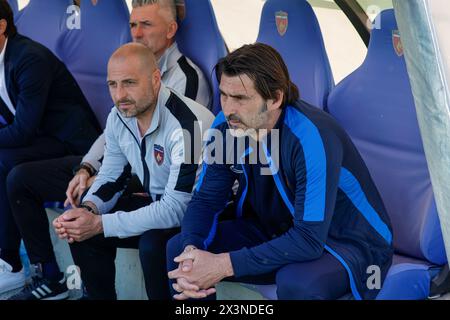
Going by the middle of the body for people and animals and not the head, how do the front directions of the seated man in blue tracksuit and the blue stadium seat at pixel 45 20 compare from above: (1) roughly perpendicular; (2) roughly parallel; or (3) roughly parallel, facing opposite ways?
roughly parallel

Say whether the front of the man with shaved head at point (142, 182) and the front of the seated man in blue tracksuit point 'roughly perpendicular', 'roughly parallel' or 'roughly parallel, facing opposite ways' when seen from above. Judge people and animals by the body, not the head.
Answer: roughly parallel

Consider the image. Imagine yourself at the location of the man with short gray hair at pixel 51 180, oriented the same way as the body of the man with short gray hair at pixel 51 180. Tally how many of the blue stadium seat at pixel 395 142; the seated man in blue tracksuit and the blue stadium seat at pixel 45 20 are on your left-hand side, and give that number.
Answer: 2

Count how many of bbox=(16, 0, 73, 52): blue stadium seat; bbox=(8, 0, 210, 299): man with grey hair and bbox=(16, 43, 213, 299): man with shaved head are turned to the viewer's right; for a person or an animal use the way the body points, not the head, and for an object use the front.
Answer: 0

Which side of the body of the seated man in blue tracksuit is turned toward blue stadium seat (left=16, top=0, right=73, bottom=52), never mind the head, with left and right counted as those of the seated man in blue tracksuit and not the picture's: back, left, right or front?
right

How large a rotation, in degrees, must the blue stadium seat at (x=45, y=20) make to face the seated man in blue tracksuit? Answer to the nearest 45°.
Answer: approximately 45° to its left

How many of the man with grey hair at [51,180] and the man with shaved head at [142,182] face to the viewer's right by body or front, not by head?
0

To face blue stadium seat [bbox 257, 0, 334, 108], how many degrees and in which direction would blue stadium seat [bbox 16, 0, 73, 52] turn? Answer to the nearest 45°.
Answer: approximately 90° to its left

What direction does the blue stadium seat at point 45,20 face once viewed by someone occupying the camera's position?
facing the viewer and to the left of the viewer

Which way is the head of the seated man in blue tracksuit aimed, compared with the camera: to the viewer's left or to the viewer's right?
to the viewer's left

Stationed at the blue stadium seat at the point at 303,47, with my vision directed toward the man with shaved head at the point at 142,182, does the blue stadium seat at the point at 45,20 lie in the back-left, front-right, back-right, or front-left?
front-right
